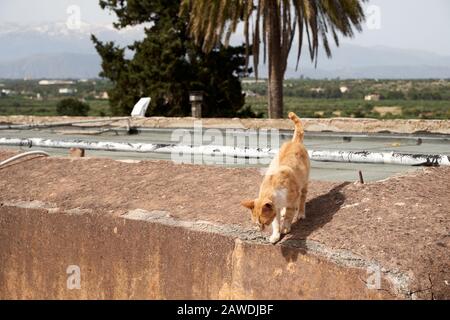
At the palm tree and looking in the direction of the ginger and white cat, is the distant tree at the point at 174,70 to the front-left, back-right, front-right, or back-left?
back-right

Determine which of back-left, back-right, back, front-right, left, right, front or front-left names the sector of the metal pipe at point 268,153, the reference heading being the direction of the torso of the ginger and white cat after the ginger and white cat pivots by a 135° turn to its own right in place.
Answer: front

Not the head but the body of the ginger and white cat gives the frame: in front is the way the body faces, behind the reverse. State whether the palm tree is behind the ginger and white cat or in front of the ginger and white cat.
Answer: behind

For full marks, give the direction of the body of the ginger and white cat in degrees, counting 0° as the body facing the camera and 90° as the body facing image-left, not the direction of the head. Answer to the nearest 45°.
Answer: approximately 45°

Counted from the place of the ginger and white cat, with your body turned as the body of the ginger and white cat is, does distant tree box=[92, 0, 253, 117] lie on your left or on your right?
on your right
